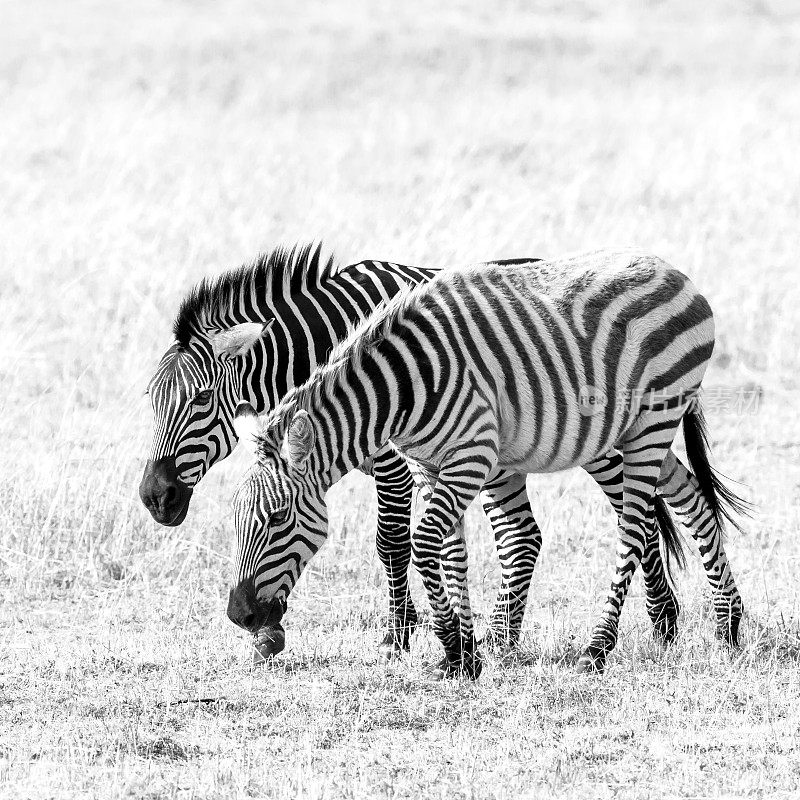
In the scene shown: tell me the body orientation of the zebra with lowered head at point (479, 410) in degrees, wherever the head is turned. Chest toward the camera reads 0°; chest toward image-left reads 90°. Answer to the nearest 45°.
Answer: approximately 90°
